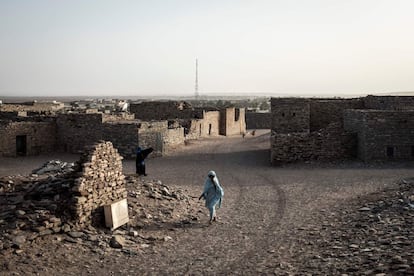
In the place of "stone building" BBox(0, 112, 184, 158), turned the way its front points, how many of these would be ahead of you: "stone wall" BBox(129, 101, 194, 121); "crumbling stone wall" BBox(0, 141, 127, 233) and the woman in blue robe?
2

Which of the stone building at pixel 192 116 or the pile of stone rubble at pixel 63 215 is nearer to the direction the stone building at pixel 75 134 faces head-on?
the pile of stone rubble

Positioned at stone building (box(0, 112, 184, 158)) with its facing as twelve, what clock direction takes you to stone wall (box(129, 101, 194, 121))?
The stone wall is roughly at 7 o'clock from the stone building.

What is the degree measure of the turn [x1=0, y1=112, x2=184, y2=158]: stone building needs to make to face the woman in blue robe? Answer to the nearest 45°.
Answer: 0° — it already faces them

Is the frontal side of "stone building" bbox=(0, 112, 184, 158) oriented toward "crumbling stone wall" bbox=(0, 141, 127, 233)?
yes

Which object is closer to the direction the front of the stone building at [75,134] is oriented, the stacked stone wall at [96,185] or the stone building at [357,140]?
the stacked stone wall

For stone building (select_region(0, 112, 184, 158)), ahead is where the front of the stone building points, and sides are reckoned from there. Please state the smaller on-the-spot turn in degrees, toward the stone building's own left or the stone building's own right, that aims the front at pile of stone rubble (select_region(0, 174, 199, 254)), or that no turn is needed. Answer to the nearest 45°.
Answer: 0° — it already faces it

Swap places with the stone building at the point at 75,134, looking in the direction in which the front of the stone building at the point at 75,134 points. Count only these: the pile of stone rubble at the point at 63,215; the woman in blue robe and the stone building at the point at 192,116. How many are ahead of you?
2

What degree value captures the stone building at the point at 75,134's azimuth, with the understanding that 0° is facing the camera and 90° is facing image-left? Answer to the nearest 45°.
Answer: approximately 0°

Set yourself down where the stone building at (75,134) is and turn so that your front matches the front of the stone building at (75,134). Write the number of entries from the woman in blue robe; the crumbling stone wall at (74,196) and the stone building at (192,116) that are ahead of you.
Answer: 2
